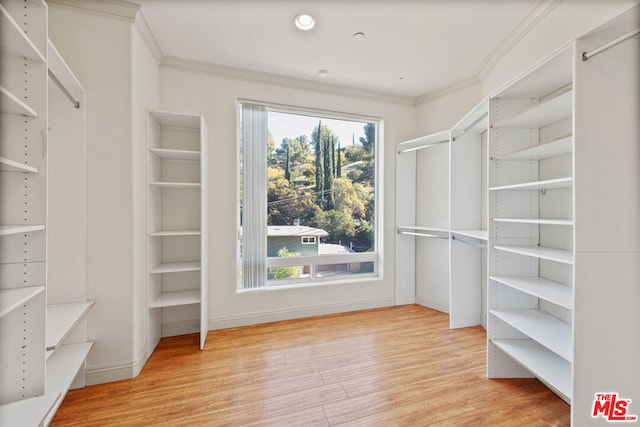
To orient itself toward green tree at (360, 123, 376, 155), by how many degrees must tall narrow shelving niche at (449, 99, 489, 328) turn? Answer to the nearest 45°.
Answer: approximately 45° to its right

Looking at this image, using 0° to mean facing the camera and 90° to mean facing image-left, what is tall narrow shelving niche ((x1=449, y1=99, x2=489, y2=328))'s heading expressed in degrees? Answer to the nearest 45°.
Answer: approximately 45°

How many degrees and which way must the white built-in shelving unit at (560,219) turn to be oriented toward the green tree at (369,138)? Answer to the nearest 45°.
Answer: approximately 90° to its right

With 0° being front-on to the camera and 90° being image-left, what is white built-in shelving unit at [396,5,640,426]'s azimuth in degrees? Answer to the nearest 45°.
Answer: approximately 45°

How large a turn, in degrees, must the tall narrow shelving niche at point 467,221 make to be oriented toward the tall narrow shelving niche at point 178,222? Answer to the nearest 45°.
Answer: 0° — it already faces it
